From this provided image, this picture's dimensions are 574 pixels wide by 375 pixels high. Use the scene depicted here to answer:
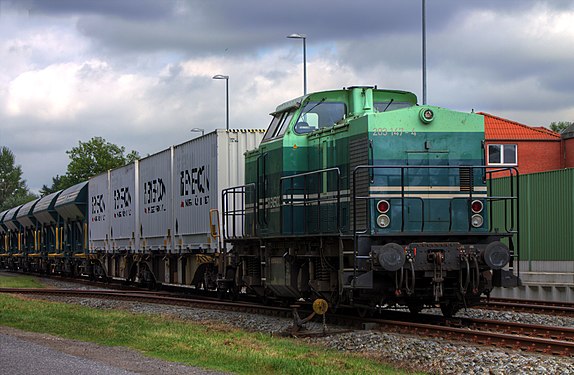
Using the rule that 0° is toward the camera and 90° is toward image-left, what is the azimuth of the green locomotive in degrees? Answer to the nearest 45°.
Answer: approximately 315°

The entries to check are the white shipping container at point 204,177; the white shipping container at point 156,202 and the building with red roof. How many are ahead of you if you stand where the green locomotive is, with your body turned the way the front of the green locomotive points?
0

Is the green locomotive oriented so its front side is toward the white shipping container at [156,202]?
no

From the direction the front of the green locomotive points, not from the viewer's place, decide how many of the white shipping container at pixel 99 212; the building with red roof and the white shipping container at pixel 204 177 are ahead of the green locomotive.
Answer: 0

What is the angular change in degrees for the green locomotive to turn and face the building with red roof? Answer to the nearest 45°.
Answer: approximately 135° to its left

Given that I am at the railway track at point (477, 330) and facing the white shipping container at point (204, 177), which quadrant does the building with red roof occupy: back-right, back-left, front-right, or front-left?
front-right

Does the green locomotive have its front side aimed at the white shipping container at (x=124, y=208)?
no

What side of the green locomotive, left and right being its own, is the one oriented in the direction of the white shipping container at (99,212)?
back

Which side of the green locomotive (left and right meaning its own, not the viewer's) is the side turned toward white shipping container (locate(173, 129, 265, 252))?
back
